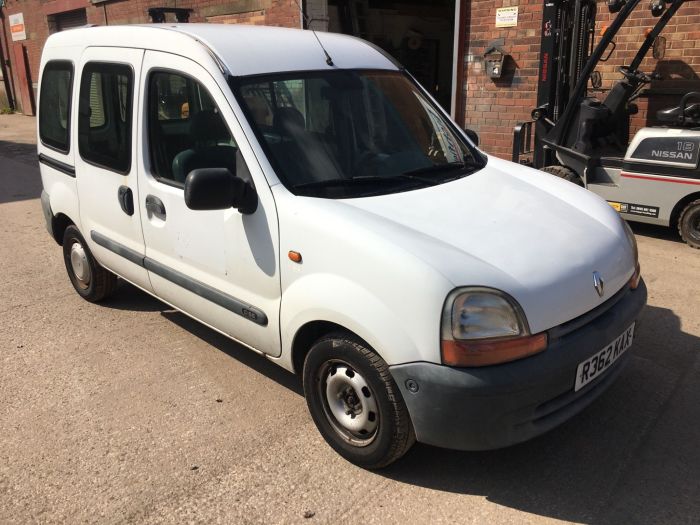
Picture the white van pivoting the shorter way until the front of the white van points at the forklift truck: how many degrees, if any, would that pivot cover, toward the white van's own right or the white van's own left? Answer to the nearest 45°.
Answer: approximately 90° to the white van's own left

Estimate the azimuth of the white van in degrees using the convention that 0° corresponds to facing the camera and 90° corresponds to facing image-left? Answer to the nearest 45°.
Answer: approximately 315°

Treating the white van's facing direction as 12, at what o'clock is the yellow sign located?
The yellow sign is roughly at 8 o'clock from the white van.
